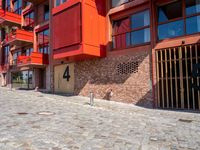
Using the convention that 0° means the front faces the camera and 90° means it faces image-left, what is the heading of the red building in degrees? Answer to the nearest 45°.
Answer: approximately 45°
